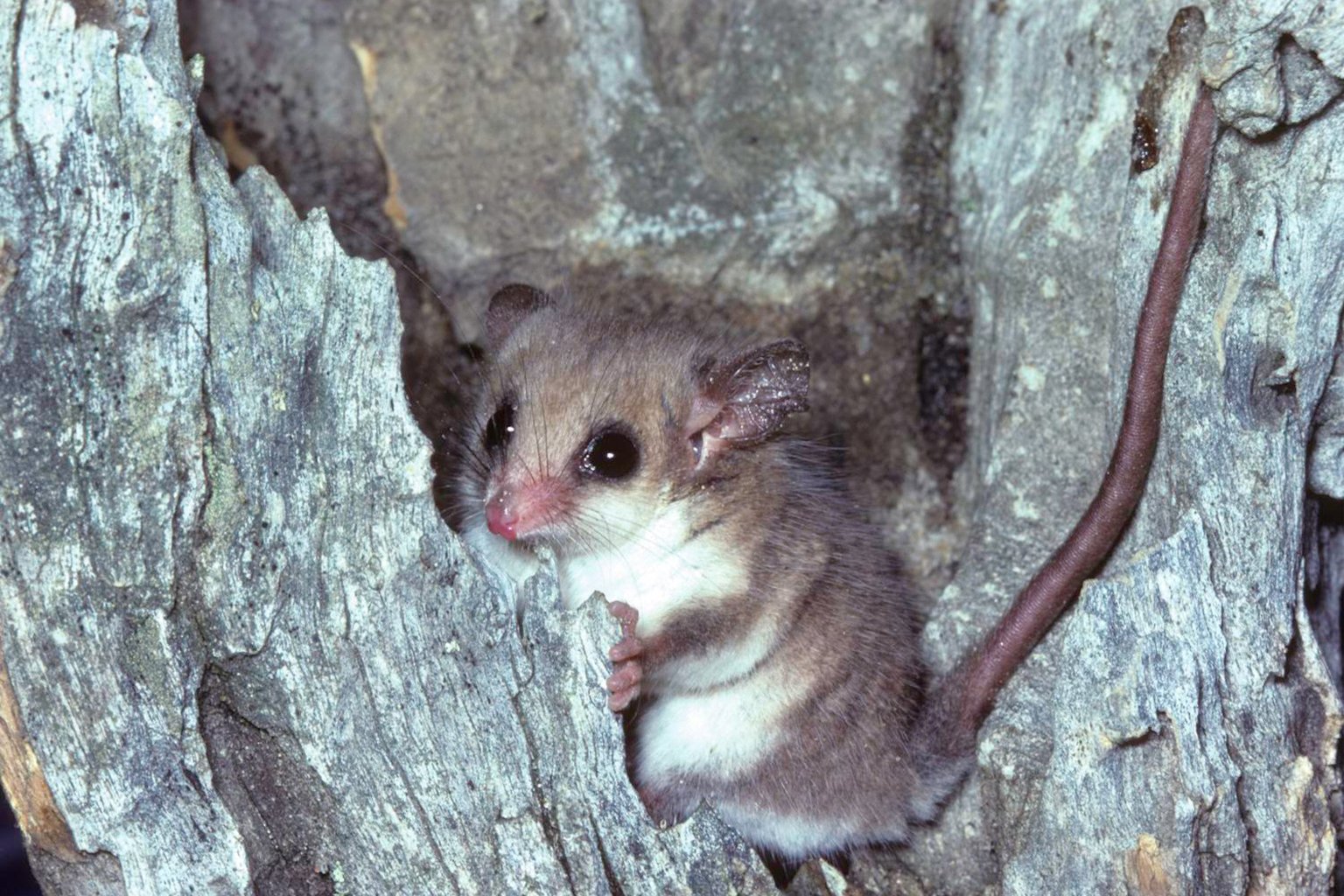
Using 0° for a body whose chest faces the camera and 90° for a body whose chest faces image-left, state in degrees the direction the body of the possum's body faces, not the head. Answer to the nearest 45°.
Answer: approximately 90°
